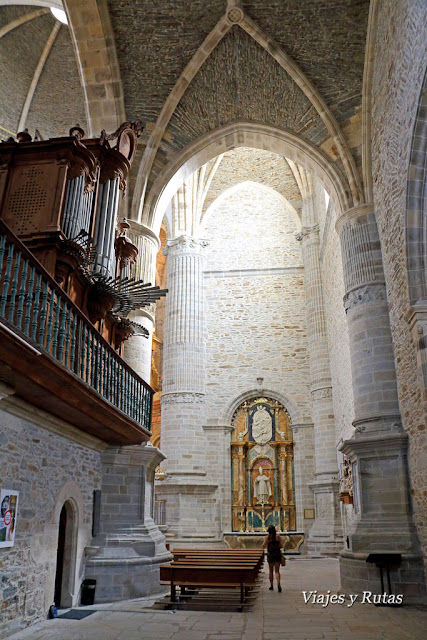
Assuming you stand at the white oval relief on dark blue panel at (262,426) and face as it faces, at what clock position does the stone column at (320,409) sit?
The stone column is roughly at 10 o'clock from the white oval relief on dark blue panel.

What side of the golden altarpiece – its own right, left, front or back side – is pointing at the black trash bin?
front

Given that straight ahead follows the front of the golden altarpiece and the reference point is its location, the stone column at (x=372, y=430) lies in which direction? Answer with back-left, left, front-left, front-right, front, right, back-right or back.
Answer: front

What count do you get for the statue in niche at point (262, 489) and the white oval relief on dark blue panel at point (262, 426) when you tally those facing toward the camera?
2

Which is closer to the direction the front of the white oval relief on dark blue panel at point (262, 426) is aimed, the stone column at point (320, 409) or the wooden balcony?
the wooden balcony

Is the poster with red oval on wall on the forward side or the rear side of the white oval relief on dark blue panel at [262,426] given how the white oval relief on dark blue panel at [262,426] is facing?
on the forward side

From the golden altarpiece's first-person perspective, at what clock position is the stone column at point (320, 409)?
The stone column is roughly at 10 o'clock from the golden altarpiece.

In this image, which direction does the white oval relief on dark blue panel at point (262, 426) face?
toward the camera

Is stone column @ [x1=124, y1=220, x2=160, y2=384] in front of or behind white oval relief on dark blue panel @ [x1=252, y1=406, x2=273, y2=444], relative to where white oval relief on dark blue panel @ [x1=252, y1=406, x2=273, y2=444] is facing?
in front

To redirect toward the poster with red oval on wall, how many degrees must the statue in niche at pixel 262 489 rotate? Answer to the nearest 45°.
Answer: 0° — it already faces it

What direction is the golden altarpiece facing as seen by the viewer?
toward the camera

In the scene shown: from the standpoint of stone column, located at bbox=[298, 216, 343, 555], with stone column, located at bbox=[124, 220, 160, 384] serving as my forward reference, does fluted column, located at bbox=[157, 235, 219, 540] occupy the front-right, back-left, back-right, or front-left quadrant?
front-right

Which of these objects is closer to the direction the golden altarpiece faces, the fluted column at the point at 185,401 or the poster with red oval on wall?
the poster with red oval on wall

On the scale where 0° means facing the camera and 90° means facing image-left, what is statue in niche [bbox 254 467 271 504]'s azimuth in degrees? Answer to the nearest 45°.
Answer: approximately 0°

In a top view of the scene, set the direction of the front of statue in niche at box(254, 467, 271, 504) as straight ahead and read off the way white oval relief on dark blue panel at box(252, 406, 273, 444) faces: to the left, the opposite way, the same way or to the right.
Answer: the same way

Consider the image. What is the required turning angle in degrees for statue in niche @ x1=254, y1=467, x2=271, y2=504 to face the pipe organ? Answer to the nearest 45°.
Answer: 0° — it already faces it

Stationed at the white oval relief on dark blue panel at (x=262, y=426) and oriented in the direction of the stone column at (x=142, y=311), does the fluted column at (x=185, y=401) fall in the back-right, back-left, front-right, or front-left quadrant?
front-right
